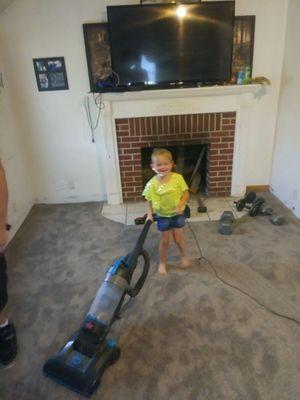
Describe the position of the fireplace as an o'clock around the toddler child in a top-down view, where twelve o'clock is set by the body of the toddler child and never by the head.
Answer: The fireplace is roughly at 6 o'clock from the toddler child.

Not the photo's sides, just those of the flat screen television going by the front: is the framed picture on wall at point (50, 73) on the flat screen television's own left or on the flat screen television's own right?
on the flat screen television's own right

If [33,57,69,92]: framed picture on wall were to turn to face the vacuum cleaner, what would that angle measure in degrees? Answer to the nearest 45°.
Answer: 0° — it already faces it

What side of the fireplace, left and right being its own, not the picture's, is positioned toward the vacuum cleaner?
front

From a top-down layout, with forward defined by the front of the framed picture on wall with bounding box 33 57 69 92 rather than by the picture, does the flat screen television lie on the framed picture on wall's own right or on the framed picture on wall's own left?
on the framed picture on wall's own left

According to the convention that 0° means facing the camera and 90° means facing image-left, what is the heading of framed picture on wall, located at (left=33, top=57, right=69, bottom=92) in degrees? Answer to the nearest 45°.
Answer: approximately 0°

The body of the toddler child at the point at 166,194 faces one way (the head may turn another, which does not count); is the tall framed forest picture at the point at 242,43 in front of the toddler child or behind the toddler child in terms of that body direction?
behind
